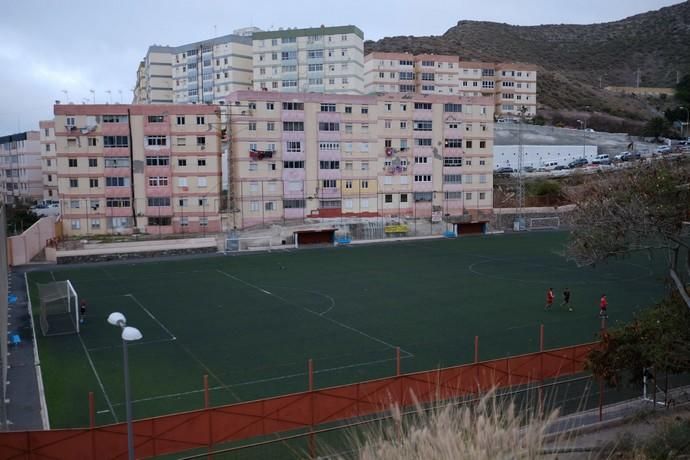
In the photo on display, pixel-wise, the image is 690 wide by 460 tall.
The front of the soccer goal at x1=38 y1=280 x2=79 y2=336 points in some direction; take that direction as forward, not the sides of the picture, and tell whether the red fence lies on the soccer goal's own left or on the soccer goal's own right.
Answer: on the soccer goal's own right

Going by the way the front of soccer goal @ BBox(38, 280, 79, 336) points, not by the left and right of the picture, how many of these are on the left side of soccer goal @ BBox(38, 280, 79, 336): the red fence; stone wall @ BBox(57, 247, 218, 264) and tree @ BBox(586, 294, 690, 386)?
1

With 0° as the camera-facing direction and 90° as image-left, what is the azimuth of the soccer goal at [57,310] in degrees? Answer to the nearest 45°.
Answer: approximately 270°

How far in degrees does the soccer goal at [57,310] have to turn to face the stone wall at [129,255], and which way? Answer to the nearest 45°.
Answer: approximately 90° to its left

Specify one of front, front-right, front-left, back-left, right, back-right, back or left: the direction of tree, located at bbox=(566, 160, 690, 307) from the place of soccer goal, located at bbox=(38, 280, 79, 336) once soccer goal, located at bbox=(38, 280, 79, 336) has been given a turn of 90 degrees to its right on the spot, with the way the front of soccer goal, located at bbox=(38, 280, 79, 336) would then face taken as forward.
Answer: front-left

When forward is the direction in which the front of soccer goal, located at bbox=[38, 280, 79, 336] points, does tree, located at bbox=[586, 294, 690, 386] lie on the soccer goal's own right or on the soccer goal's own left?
on the soccer goal's own right

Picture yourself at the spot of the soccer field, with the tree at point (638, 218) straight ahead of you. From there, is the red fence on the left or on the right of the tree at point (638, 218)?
right
